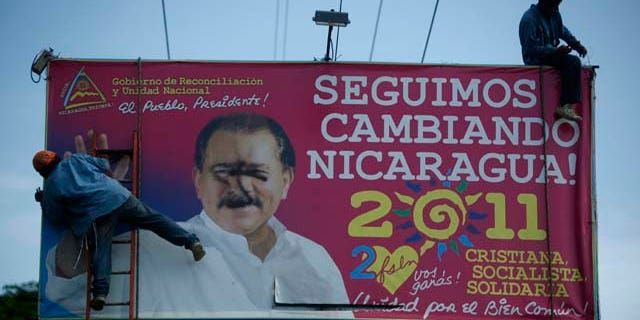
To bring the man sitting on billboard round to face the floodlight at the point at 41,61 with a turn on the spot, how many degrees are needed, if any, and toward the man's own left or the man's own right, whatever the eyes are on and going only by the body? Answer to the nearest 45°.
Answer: approximately 135° to the man's own right

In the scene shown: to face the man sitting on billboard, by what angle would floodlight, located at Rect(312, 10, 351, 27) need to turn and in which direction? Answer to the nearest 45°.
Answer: approximately 90° to its right

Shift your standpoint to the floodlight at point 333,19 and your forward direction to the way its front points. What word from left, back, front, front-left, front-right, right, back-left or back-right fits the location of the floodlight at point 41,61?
left

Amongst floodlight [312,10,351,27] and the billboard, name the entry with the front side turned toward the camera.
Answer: the billboard

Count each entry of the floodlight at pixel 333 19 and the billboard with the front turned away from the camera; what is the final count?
1

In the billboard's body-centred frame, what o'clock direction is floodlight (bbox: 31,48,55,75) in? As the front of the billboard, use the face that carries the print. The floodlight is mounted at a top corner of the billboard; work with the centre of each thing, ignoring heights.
The floodlight is roughly at 3 o'clock from the billboard.

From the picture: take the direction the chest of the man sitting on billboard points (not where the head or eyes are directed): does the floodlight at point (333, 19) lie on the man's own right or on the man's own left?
on the man's own right

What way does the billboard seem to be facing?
toward the camera

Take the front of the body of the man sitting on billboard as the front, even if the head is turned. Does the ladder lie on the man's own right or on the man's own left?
on the man's own right

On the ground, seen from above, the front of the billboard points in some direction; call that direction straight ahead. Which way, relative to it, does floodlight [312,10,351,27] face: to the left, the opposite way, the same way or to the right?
the opposite way

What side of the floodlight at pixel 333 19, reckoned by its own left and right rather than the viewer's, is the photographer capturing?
back
